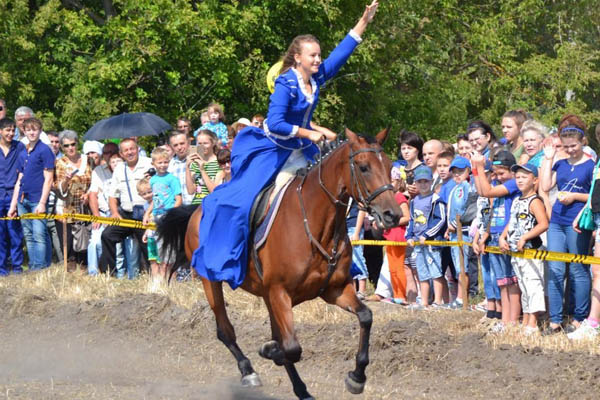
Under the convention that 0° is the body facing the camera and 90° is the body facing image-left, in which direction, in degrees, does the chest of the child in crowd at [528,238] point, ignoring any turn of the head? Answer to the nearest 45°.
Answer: approximately 45°

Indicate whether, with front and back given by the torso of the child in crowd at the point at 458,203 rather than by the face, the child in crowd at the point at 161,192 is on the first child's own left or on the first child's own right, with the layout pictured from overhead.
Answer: on the first child's own right

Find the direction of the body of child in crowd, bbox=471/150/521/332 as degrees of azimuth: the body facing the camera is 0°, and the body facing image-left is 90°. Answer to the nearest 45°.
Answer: approximately 45°

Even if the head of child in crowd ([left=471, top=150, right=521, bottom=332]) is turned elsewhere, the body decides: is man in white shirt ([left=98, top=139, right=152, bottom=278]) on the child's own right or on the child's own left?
on the child's own right

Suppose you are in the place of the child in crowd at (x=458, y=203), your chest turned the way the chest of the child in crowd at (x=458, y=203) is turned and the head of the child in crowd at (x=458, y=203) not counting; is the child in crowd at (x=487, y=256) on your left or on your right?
on your left
